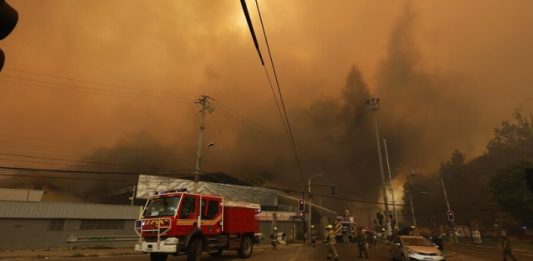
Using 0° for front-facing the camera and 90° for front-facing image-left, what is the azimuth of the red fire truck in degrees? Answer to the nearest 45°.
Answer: approximately 45°

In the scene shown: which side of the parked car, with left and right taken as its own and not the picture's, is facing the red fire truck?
right

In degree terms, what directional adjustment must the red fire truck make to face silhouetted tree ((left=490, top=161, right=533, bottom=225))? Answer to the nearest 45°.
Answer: approximately 180°

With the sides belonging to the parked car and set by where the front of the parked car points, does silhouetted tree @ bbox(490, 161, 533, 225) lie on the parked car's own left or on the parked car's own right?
on the parked car's own left

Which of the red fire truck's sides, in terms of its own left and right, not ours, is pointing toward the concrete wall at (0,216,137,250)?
right

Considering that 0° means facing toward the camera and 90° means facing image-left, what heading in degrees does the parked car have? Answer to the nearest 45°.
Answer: approximately 315°

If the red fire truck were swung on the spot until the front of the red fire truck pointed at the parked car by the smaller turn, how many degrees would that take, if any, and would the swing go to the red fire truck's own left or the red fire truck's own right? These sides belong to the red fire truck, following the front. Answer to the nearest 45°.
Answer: approximately 135° to the red fire truck's own left
